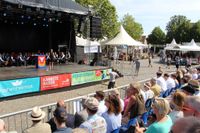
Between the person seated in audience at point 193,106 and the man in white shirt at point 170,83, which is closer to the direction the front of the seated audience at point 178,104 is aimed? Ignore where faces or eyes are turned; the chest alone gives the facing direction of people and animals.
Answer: the man in white shirt

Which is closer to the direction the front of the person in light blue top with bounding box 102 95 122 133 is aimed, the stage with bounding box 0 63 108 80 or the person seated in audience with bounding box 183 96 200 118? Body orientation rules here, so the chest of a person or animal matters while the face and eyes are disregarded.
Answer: the stage

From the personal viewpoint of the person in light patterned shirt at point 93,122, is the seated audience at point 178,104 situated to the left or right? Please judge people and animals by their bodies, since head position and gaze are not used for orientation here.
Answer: on their right

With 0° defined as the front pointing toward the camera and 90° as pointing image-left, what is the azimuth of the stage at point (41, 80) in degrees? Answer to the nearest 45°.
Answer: approximately 315°

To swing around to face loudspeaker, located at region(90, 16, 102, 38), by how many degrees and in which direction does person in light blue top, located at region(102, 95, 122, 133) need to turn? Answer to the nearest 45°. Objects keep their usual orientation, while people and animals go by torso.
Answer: approximately 45° to their right

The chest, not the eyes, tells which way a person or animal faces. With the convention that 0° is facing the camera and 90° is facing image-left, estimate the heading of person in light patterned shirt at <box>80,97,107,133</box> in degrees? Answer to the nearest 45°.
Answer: approximately 135°

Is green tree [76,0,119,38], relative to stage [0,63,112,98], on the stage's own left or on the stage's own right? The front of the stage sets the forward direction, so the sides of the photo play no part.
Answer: on the stage's own left

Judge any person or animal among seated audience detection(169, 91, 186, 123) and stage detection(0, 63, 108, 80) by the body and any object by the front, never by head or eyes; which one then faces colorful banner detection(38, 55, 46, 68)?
the seated audience
